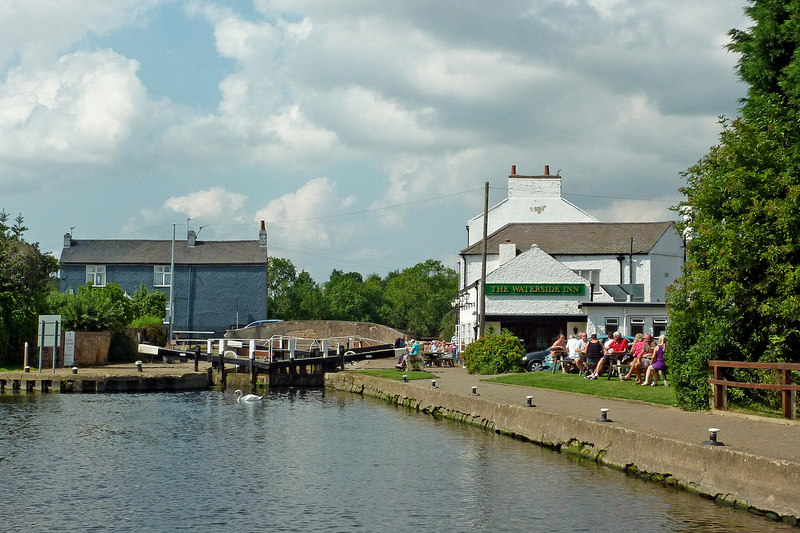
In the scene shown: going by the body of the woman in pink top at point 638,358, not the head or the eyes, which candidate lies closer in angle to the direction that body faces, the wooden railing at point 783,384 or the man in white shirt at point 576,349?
the man in white shirt

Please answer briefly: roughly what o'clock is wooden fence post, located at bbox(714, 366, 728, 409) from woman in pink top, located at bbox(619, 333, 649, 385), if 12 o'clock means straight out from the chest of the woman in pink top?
The wooden fence post is roughly at 10 o'clock from the woman in pink top.

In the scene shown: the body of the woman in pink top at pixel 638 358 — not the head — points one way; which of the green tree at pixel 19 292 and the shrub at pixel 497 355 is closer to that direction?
the green tree

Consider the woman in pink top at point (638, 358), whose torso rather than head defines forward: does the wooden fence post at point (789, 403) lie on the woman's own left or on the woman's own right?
on the woman's own left

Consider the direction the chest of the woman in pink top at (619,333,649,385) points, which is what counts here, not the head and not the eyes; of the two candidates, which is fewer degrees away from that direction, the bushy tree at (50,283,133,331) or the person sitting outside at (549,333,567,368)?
the bushy tree

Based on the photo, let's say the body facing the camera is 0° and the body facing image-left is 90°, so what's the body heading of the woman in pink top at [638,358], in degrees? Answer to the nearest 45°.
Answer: approximately 45°

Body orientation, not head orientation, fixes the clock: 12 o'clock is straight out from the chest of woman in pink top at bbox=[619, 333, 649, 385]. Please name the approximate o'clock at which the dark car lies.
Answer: The dark car is roughly at 4 o'clock from the woman in pink top.

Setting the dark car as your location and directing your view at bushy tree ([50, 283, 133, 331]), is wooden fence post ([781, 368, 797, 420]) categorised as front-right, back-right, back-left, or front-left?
back-left

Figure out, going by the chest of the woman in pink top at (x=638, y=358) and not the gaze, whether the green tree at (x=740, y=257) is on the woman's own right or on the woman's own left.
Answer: on the woman's own left

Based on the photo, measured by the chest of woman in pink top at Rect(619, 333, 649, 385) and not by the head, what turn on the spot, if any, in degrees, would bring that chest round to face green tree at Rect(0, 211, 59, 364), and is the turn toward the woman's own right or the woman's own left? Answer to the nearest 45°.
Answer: approximately 45° to the woman's own right
